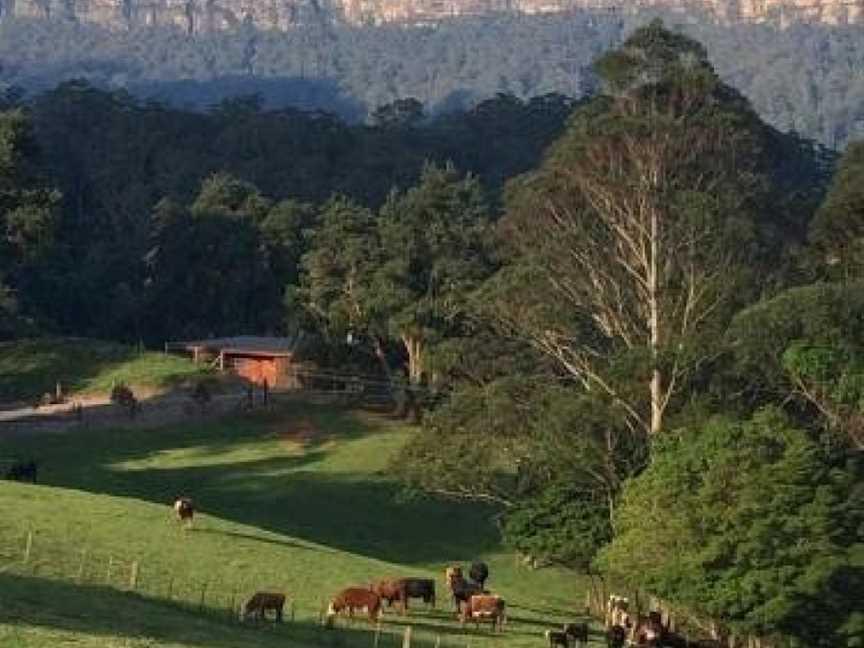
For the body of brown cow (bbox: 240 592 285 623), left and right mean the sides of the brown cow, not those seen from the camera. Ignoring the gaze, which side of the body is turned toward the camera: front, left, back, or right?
left

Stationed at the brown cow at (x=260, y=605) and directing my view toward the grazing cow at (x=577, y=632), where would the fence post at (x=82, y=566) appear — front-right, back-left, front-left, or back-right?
back-left

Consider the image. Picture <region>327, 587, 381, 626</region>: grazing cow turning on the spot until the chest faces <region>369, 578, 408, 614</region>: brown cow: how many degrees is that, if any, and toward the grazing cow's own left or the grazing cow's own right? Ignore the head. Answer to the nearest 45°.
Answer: approximately 135° to the grazing cow's own right

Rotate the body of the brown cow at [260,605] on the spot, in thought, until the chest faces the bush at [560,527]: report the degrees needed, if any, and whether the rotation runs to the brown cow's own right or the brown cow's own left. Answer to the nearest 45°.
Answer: approximately 135° to the brown cow's own right

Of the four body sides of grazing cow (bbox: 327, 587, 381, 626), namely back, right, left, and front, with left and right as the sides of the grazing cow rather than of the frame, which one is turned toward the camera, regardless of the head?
left
